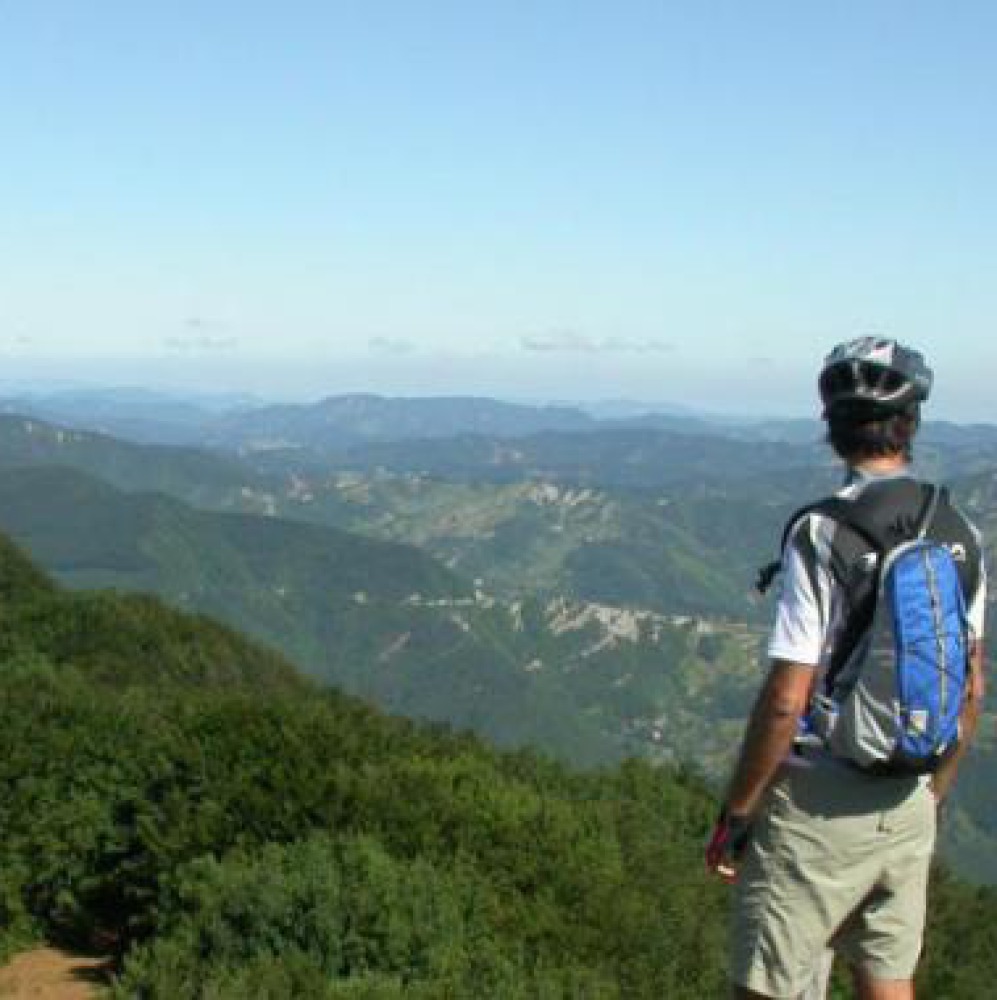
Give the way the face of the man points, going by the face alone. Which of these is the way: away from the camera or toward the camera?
away from the camera

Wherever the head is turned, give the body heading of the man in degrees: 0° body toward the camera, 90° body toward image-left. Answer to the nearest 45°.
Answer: approximately 135°
